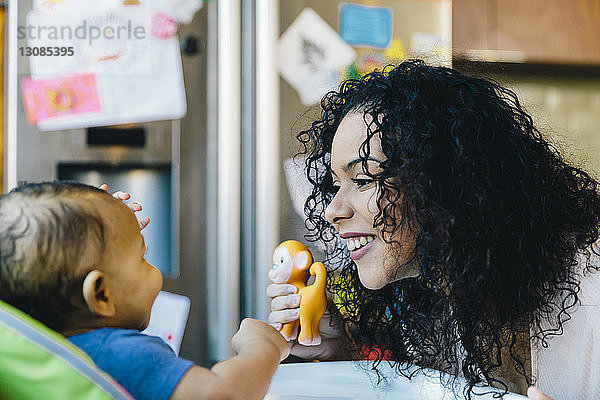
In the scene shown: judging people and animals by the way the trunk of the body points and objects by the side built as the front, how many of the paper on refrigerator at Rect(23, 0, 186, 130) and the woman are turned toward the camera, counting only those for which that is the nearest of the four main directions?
1

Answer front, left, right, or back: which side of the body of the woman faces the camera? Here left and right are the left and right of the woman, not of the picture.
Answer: left

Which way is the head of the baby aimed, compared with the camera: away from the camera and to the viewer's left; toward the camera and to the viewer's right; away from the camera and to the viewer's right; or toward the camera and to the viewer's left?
away from the camera and to the viewer's right

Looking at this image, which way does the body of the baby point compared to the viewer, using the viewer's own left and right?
facing away from the viewer and to the right of the viewer

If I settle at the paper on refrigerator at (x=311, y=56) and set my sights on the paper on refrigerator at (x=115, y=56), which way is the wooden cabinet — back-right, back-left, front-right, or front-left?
back-right

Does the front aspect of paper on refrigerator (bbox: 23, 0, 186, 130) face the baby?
yes

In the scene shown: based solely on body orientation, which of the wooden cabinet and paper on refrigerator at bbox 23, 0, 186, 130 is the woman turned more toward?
the paper on refrigerator

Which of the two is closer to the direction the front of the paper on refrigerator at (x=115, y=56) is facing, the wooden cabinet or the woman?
the woman

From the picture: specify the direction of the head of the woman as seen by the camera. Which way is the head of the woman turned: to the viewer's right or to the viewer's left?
to the viewer's left
